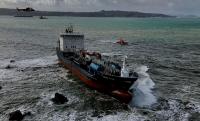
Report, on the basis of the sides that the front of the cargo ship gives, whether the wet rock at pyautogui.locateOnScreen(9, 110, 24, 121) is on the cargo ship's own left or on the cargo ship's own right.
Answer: on the cargo ship's own right

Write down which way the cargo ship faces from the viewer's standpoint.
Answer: facing the viewer and to the right of the viewer

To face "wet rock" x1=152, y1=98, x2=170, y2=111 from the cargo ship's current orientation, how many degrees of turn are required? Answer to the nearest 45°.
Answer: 0° — it already faces it

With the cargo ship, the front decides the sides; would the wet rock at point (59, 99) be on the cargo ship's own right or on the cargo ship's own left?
on the cargo ship's own right
